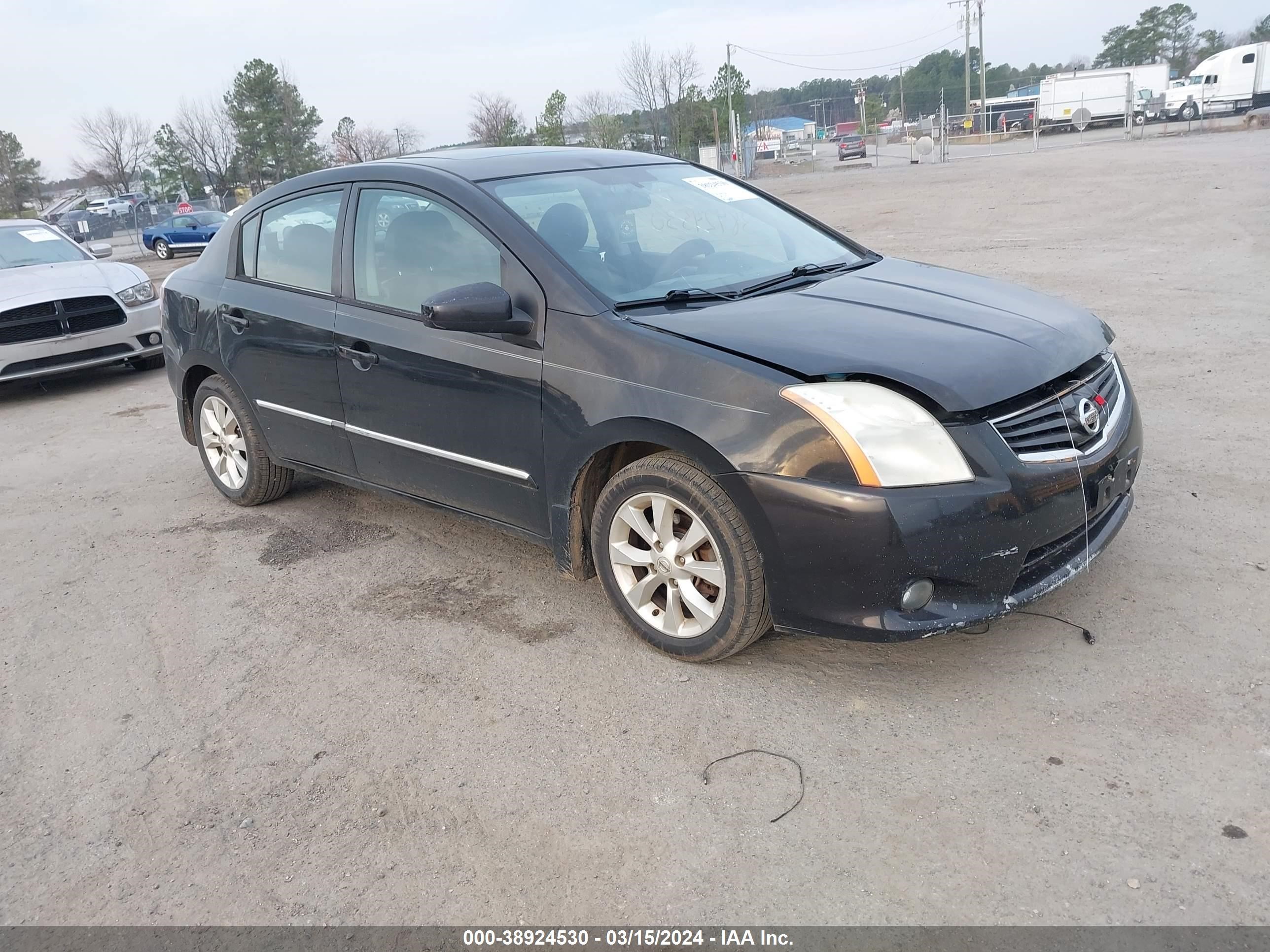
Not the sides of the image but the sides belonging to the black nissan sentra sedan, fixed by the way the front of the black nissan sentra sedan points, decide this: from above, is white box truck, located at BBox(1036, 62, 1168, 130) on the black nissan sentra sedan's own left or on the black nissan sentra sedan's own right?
on the black nissan sentra sedan's own left

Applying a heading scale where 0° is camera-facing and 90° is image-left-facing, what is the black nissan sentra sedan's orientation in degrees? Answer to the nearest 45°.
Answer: approximately 315°

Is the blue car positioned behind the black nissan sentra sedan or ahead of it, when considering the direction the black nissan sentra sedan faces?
behind

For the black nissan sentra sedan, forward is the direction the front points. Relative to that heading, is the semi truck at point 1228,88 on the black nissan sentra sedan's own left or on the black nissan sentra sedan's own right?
on the black nissan sentra sedan's own left

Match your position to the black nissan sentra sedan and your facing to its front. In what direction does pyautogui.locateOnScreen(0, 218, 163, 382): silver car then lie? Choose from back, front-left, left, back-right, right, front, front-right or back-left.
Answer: back
